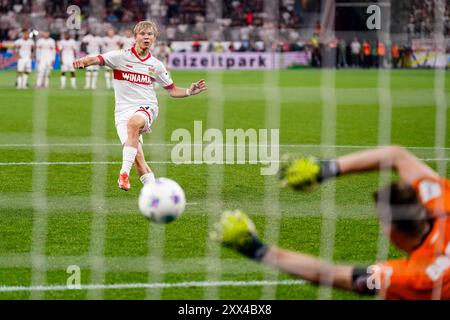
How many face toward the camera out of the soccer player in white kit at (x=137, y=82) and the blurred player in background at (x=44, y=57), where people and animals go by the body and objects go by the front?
2

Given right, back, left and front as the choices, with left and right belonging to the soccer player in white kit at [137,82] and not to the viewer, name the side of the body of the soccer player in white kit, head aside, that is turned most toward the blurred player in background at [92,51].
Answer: back

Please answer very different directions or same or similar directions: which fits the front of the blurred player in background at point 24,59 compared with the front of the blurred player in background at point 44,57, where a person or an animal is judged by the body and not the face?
same or similar directions

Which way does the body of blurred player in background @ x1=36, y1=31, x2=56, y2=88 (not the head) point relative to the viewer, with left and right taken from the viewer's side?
facing the viewer

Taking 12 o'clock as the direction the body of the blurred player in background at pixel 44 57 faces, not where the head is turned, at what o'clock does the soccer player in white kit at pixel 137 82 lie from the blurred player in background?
The soccer player in white kit is roughly at 12 o'clock from the blurred player in background.

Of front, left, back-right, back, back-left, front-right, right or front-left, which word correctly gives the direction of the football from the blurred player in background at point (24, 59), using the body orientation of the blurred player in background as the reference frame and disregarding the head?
front

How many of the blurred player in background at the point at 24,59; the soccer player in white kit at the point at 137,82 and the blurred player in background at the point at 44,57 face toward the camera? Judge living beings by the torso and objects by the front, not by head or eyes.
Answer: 3

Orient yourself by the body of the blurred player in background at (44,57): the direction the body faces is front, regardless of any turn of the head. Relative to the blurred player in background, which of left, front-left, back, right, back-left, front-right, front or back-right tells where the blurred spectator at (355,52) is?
back-left

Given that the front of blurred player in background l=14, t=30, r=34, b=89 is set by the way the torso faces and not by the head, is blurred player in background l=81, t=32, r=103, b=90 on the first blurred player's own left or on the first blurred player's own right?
on the first blurred player's own left

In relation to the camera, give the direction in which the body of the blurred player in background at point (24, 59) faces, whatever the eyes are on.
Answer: toward the camera

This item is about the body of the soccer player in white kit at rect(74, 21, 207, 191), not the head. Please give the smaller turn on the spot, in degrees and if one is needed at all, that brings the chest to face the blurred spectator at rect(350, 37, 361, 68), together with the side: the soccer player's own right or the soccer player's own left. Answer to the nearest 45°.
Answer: approximately 180°

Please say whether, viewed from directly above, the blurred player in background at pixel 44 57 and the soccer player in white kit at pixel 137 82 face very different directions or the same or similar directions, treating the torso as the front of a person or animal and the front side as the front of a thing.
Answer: same or similar directions

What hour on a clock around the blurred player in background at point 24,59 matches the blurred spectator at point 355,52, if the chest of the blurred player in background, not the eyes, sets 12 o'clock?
The blurred spectator is roughly at 8 o'clock from the blurred player in background.

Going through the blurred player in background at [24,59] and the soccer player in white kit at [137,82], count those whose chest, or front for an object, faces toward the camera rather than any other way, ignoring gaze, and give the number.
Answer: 2

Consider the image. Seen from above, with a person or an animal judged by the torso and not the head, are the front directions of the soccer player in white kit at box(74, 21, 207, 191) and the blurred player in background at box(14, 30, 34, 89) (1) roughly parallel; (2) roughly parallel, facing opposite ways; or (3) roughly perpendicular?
roughly parallel

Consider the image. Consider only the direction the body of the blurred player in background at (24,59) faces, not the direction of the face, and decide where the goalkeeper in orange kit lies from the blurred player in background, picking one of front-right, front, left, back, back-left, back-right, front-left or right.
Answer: front

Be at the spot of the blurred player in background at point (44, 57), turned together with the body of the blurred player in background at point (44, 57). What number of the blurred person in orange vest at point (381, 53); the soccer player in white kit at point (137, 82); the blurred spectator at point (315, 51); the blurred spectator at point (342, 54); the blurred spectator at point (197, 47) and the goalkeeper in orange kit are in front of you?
2

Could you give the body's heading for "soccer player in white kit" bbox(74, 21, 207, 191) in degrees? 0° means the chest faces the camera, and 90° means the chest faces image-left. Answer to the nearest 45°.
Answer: approximately 0°
